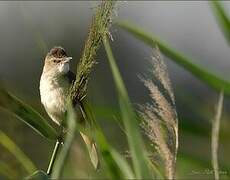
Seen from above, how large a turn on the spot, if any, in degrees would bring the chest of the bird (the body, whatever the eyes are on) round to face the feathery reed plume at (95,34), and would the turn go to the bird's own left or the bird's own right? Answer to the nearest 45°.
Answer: approximately 45° to the bird's own left
